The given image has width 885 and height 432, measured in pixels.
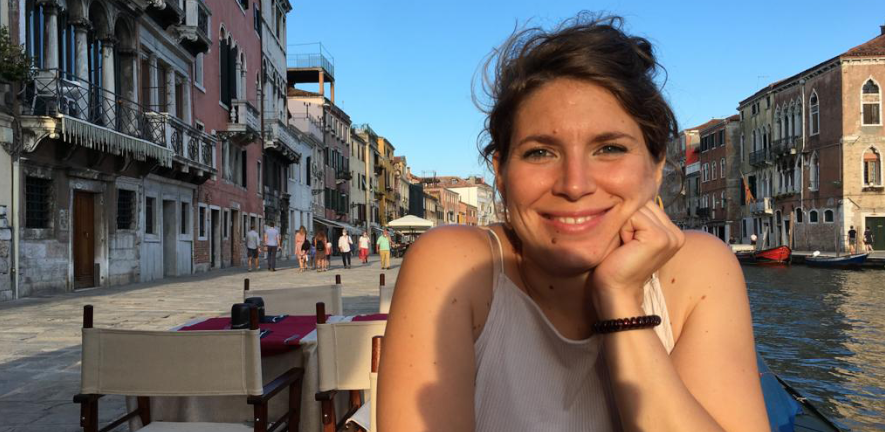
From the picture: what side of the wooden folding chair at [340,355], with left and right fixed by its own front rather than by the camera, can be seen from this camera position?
back

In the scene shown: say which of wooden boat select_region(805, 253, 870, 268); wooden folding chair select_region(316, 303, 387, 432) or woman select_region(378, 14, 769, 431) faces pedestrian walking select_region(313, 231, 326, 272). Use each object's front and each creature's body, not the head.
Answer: the wooden folding chair

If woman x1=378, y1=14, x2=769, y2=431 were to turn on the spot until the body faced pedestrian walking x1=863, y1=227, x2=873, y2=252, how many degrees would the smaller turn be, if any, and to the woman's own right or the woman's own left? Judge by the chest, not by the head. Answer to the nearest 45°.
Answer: approximately 180°

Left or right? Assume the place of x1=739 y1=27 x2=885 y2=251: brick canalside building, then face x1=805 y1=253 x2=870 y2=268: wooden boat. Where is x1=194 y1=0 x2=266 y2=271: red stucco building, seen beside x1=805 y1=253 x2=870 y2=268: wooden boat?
right
